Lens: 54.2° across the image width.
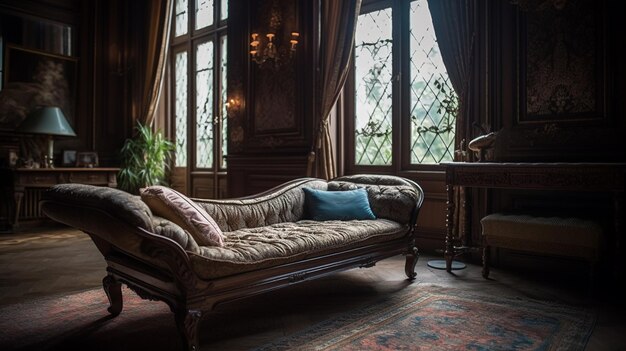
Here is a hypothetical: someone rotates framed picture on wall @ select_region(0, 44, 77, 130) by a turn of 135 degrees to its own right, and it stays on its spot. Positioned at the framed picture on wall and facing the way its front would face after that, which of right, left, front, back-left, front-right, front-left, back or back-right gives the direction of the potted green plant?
back

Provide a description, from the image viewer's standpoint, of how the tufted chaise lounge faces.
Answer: facing the viewer and to the right of the viewer

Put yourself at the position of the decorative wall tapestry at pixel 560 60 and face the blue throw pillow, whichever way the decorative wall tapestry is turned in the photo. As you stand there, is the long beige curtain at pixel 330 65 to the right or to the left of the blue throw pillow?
right

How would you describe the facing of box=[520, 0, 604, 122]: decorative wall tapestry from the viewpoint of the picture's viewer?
facing the viewer

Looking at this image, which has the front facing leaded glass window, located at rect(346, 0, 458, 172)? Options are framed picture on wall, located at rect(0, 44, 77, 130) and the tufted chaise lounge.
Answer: the framed picture on wall

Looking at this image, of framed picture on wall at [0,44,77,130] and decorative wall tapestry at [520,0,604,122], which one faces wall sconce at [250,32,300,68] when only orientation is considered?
the framed picture on wall

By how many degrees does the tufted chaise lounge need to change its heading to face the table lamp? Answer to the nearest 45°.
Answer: approximately 180°

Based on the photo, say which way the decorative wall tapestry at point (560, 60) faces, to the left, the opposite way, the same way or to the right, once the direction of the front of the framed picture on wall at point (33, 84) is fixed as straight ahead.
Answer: to the right

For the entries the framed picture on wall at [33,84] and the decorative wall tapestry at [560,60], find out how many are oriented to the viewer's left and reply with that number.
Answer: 0

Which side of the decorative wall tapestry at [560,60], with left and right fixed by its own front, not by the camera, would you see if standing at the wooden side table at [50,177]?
right

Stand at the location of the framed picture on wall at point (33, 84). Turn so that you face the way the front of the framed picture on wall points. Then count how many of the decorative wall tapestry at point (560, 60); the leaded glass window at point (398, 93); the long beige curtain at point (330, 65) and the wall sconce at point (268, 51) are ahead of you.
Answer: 4

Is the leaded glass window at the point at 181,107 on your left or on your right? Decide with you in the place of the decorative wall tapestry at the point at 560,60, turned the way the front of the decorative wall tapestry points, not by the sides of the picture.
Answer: on your right

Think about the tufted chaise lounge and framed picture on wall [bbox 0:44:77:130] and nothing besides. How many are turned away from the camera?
0
